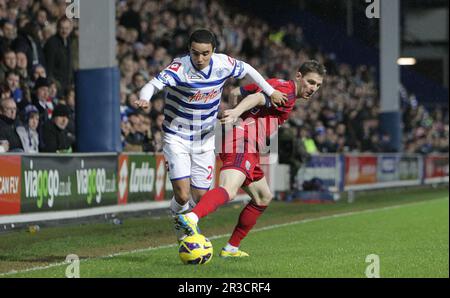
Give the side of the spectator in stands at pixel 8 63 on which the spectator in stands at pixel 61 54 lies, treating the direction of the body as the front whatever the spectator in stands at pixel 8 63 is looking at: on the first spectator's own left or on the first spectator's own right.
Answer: on the first spectator's own left

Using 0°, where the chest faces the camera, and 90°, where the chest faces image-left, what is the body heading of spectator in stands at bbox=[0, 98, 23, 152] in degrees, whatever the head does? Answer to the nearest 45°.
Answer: approximately 315°

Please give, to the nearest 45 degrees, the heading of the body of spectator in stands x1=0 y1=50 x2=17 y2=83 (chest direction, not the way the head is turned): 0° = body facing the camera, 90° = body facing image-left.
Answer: approximately 315°

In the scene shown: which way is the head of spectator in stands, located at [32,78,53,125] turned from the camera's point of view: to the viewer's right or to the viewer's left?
to the viewer's right

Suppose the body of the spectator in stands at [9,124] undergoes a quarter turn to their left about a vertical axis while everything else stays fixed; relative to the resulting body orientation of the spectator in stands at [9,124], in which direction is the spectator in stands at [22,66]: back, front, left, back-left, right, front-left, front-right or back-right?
front-left
